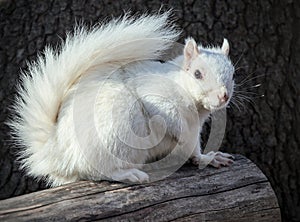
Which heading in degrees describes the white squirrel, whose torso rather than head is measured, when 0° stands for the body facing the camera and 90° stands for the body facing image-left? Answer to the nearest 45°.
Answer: approximately 270°
